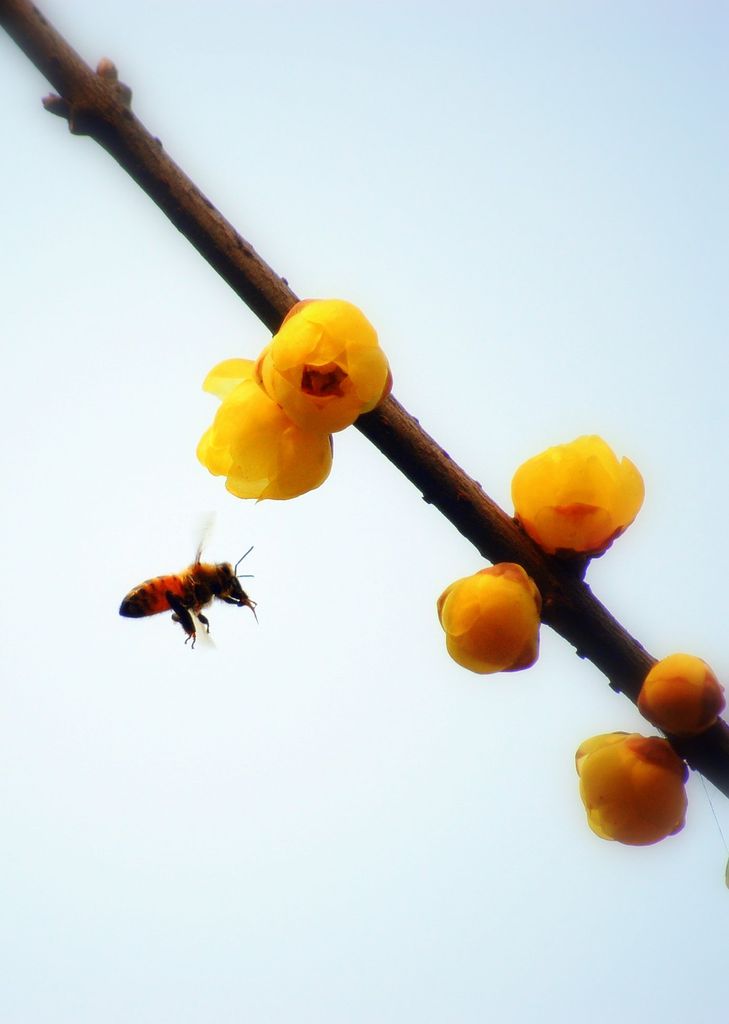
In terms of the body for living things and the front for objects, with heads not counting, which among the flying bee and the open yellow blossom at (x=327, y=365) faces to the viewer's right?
the flying bee

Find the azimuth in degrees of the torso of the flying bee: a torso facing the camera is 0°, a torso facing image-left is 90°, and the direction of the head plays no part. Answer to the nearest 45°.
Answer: approximately 270°

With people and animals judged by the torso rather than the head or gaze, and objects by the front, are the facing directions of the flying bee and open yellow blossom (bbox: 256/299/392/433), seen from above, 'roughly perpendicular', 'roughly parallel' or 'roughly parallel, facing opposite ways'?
roughly perpendicular
